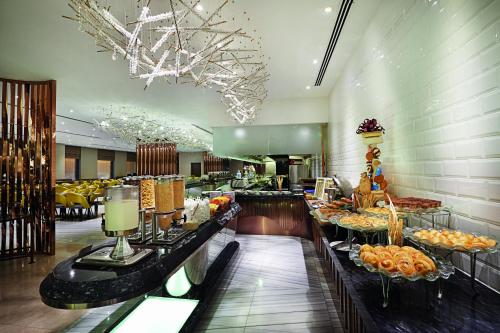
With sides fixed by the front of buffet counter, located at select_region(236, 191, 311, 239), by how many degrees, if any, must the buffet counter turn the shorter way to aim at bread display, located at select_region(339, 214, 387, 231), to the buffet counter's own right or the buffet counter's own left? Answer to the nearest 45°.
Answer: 0° — it already faces it

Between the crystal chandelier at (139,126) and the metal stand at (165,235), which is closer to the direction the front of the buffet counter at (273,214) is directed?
the metal stand

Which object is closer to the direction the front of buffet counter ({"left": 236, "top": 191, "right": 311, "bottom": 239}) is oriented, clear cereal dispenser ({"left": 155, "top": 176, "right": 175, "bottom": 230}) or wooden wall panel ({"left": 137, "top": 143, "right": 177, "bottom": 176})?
the clear cereal dispenser

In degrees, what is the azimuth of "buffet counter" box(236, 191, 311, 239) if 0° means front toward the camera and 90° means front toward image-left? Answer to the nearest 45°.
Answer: approximately 0°

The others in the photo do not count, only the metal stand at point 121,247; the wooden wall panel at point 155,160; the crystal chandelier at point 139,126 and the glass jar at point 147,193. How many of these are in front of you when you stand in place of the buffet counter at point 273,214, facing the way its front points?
2

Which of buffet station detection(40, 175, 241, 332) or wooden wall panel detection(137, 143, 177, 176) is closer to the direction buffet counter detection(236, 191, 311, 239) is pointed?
the buffet station

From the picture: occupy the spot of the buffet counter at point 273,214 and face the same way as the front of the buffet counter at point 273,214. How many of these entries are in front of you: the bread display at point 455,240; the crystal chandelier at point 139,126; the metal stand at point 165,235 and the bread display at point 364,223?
3

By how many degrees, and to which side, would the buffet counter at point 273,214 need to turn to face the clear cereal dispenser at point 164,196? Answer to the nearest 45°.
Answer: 0° — it already faces it
